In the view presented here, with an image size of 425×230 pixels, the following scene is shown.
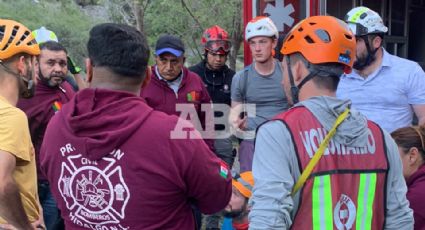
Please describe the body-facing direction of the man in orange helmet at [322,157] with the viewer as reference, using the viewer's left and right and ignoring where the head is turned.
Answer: facing away from the viewer and to the left of the viewer

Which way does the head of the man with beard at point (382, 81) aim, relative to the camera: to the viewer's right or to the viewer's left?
to the viewer's left

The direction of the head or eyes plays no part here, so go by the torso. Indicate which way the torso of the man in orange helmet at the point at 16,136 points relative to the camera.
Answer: to the viewer's right

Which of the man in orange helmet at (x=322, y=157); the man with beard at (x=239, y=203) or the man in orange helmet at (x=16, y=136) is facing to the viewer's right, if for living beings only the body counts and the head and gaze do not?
the man in orange helmet at (x=16, y=136)

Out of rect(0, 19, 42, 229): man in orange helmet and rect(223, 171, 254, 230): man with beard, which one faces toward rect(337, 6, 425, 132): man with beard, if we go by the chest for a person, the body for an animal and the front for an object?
the man in orange helmet

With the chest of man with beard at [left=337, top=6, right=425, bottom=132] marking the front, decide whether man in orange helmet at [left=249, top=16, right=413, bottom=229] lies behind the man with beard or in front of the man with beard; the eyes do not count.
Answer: in front

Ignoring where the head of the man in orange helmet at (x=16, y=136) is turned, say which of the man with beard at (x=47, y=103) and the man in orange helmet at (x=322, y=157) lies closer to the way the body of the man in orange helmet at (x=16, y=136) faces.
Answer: the man in orange helmet

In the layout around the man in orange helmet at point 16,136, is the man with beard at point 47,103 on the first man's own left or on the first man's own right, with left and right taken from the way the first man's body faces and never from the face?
on the first man's own left

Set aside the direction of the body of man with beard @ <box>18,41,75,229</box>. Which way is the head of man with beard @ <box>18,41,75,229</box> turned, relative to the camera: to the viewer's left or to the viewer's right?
to the viewer's right

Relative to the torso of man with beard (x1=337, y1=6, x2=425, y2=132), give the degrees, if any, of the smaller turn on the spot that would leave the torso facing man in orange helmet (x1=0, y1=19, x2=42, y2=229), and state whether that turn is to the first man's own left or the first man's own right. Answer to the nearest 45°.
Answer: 0° — they already face them
